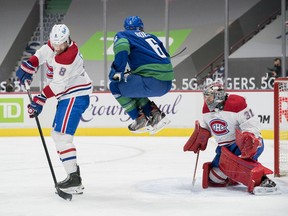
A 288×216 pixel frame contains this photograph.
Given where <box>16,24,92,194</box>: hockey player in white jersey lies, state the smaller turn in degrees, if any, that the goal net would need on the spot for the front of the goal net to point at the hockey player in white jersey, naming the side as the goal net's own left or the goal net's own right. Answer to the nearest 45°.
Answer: approximately 45° to the goal net's own left

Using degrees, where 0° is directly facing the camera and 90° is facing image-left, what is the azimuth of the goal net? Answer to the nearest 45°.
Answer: approximately 90°

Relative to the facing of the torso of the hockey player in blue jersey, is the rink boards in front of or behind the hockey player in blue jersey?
in front

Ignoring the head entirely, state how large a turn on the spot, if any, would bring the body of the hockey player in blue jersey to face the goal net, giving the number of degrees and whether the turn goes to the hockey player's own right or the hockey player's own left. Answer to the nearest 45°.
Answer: approximately 90° to the hockey player's own right

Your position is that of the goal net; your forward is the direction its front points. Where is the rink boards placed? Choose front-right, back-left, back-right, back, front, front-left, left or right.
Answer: front-right

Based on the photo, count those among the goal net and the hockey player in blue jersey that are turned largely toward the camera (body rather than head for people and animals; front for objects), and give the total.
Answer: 0

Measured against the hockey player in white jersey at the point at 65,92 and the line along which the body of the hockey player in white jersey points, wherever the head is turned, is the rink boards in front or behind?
behind

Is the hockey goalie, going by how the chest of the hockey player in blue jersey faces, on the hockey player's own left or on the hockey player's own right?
on the hockey player's own right

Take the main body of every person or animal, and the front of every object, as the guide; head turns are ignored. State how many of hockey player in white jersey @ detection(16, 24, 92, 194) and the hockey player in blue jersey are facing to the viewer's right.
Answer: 0

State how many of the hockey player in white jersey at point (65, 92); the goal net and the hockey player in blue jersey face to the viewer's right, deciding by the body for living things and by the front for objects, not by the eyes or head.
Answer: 0

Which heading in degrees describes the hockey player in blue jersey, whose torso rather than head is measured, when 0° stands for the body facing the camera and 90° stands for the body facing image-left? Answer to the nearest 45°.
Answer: approximately 135°
